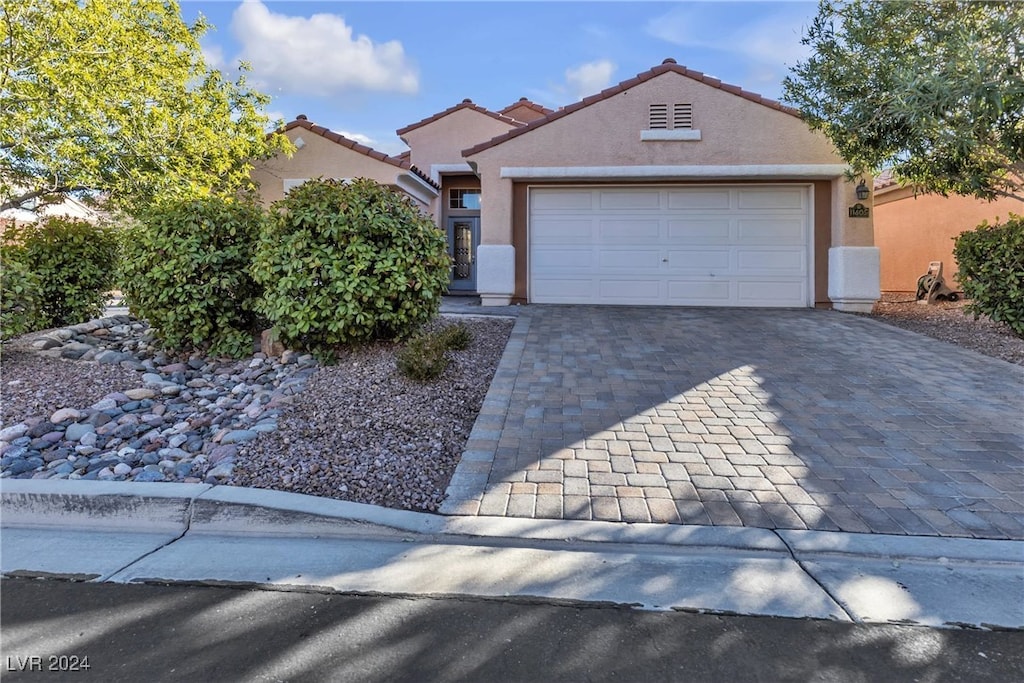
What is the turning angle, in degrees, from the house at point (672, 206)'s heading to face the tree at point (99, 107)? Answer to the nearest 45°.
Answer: approximately 45° to its right

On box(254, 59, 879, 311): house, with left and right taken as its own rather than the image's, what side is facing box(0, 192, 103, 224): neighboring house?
right

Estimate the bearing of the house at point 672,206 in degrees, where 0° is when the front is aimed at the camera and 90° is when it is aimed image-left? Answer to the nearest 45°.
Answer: approximately 0°

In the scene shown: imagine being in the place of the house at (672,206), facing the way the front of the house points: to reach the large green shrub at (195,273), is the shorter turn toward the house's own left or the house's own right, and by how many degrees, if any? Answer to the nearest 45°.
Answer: approximately 45° to the house's own right

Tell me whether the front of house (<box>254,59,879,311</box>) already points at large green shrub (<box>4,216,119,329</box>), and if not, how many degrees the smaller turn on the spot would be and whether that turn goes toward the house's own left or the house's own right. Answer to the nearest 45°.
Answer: approximately 45° to the house's own right
